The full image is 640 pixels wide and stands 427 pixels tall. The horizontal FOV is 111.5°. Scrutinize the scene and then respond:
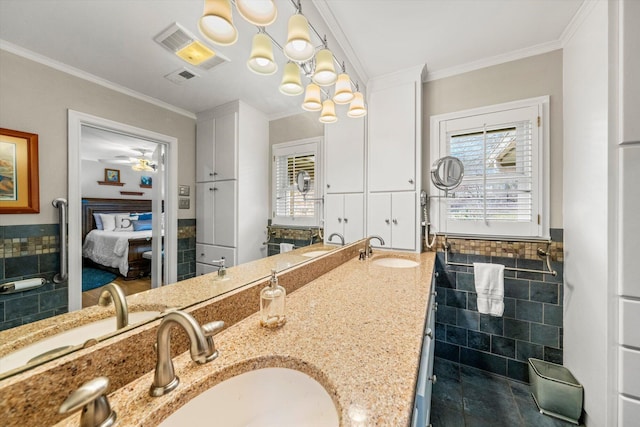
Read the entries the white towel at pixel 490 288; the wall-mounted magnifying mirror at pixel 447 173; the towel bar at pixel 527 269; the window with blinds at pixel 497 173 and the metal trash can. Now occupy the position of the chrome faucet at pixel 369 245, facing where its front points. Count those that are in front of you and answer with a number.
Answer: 5

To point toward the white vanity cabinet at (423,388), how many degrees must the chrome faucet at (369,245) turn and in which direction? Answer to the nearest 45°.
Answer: approximately 90° to its right

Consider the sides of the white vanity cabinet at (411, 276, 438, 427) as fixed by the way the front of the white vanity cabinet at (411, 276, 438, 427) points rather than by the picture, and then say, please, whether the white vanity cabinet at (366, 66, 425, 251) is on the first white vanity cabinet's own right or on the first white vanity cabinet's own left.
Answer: on the first white vanity cabinet's own left

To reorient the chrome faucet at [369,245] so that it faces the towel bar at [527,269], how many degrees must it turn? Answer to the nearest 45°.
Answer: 0° — it already faces it

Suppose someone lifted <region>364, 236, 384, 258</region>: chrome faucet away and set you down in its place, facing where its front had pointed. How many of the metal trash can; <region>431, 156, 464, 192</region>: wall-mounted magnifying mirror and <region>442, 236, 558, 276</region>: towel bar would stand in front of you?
3

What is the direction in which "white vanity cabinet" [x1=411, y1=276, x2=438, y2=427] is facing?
to the viewer's right

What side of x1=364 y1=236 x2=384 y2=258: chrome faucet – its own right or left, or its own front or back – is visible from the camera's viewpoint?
right

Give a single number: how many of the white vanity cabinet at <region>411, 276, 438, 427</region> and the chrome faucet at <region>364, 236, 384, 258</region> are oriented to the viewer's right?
2
